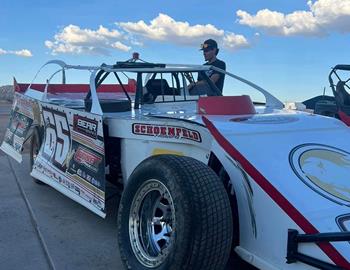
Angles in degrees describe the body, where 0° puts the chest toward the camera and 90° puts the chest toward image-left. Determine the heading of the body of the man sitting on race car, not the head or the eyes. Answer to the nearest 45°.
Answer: approximately 45°
